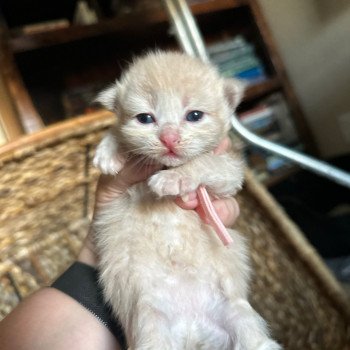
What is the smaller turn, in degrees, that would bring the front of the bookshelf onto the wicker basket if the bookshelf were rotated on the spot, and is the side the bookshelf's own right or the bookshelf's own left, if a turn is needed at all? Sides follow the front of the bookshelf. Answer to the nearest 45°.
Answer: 0° — it already faces it

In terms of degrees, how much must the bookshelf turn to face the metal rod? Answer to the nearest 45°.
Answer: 0° — it already faces it

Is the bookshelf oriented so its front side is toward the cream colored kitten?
yes

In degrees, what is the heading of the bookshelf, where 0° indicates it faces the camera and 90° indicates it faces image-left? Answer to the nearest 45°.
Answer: approximately 0°
